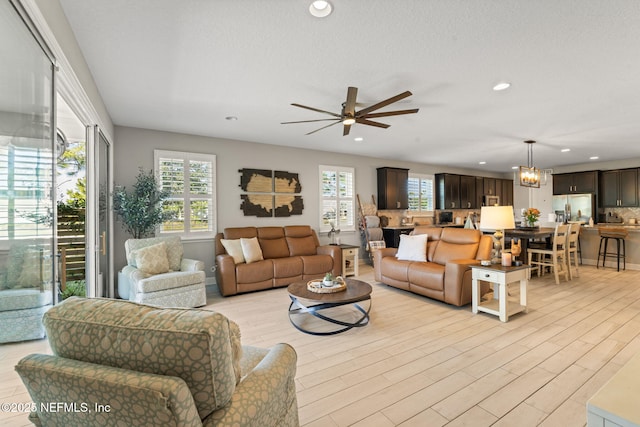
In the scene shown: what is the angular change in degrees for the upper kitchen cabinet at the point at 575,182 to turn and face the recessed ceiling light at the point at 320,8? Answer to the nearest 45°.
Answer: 0° — it already faces it

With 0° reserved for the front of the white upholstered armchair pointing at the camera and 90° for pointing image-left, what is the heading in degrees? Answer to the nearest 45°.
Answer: approximately 315°

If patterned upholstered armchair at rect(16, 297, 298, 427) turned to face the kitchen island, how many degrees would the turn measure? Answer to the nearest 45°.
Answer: approximately 45° to its right

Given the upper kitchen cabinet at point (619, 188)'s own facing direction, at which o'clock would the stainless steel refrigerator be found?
The stainless steel refrigerator is roughly at 3 o'clock from the upper kitchen cabinet.

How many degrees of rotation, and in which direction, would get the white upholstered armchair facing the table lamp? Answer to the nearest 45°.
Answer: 0° — it already faces it

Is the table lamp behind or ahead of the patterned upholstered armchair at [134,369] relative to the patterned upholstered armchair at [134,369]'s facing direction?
ahead

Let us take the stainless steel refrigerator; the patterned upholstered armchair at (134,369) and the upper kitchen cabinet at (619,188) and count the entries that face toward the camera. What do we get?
2

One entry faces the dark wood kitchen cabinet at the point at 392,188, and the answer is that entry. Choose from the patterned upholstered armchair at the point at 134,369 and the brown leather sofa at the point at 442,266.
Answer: the patterned upholstered armchair

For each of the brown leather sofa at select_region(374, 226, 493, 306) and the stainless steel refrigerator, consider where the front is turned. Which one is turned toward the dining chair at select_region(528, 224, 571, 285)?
the stainless steel refrigerator

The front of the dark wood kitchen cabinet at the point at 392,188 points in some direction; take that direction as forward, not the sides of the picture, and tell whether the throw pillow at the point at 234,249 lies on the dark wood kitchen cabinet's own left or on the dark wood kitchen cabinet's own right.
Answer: on the dark wood kitchen cabinet's own right

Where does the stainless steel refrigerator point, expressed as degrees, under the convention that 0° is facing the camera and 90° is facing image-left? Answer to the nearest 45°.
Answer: approximately 0°

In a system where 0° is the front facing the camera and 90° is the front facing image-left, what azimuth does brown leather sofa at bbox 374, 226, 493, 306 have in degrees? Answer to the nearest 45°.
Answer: approximately 45°

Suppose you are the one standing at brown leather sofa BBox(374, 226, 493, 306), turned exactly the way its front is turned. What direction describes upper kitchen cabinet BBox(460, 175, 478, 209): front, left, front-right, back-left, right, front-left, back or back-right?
back-right

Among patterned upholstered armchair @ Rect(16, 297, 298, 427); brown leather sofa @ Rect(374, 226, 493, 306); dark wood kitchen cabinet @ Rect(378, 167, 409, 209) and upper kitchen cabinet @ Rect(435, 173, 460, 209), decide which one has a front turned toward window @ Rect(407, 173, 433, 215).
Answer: the patterned upholstered armchair

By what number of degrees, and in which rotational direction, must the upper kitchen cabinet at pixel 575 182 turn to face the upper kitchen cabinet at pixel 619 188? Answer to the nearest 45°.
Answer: approximately 90° to its left
